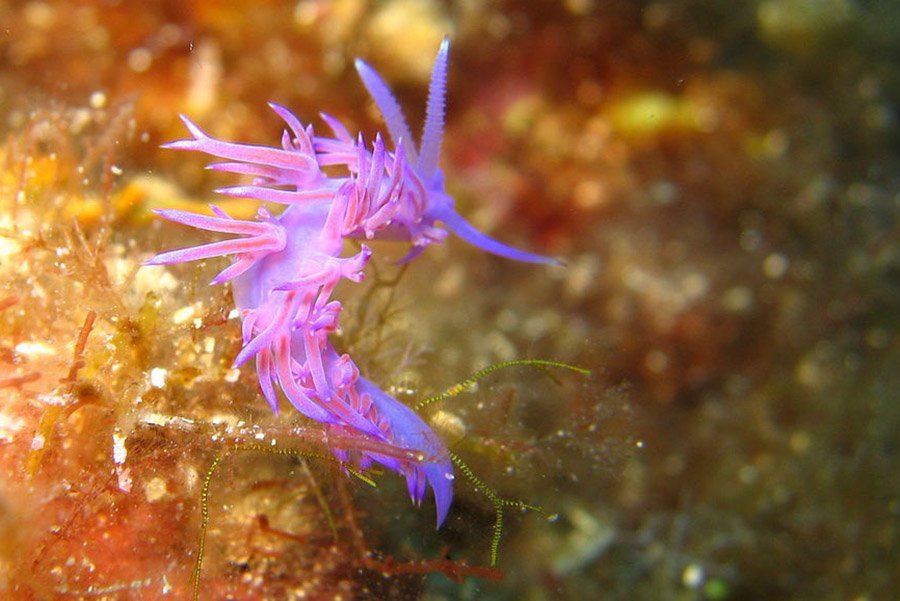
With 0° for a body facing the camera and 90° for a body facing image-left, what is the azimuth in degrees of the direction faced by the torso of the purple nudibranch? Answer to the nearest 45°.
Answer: approximately 270°
